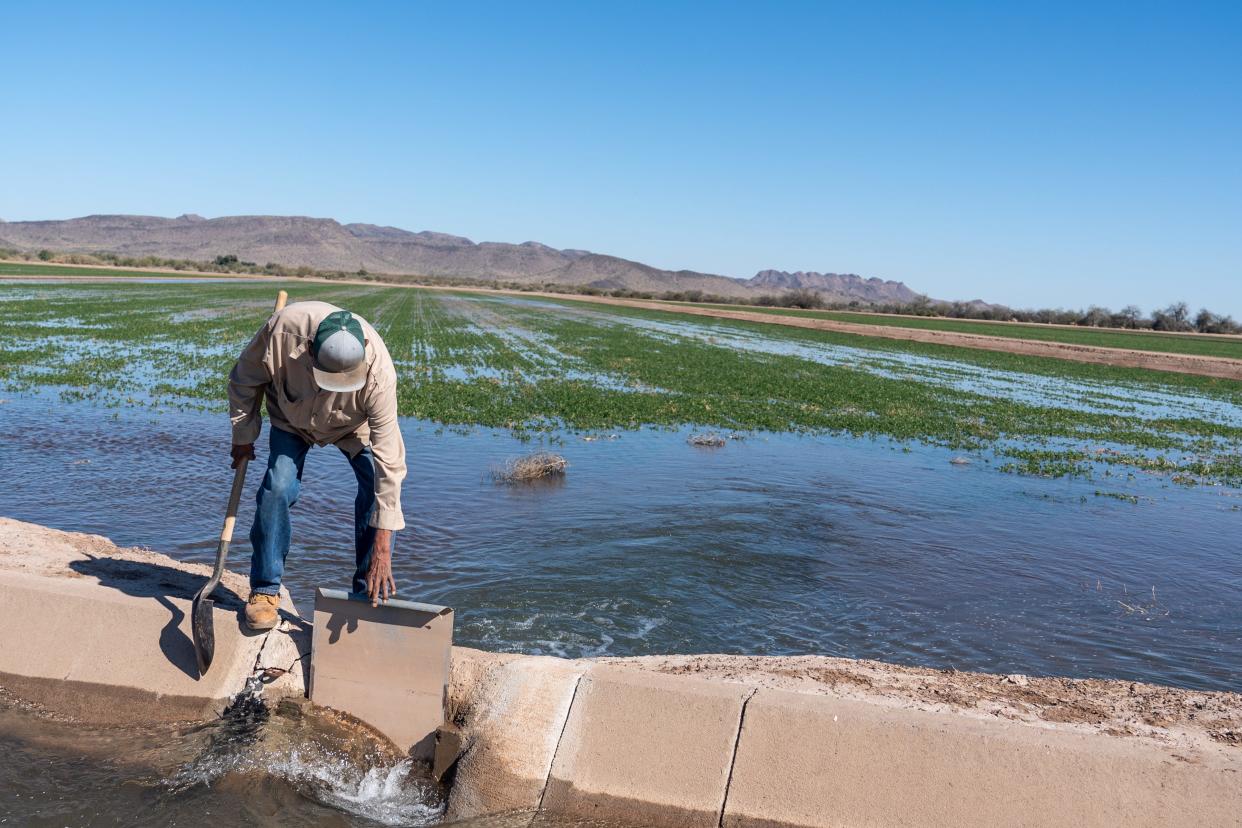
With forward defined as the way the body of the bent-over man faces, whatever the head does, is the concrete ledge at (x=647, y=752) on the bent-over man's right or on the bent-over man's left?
on the bent-over man's left

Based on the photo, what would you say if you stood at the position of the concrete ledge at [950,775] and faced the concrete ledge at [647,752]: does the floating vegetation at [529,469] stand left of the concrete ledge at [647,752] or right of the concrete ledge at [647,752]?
right

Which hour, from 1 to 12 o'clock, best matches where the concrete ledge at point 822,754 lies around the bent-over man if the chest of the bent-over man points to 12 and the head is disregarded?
The concrete ledge is roughly at 10 o'clock from the bent-over man.

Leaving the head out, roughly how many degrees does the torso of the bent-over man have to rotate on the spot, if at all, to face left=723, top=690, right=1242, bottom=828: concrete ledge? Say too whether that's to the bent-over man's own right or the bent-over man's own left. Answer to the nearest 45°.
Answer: approximately 45° to the bent-over man's own left

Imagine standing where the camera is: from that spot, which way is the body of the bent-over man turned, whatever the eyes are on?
toward the camera

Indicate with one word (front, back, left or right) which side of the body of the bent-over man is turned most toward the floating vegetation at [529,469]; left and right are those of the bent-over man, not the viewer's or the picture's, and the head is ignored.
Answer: back

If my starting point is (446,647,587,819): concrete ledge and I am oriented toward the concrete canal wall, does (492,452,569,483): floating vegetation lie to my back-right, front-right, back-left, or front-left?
front-right
